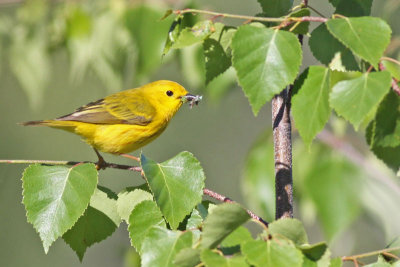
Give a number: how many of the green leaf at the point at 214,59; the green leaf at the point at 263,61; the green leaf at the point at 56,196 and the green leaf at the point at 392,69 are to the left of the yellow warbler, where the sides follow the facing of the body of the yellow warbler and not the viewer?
0

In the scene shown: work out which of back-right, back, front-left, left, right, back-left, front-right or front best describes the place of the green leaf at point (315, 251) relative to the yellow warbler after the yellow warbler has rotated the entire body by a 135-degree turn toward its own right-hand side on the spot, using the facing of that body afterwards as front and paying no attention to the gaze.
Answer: back-left

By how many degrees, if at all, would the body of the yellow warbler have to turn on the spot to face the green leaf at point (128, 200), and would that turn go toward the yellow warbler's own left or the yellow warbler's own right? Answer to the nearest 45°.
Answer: approximately 90° to the yellow warbler's own right

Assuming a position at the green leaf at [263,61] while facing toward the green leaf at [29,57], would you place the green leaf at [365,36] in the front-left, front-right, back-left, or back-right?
back-right

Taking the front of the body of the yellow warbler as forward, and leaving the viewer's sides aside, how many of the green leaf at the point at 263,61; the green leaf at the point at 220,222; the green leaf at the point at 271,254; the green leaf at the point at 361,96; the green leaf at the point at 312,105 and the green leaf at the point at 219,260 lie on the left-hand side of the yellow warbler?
0

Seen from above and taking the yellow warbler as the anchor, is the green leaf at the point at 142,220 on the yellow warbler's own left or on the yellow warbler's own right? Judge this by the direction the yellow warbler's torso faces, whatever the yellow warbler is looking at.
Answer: on the yellow warbler's own right

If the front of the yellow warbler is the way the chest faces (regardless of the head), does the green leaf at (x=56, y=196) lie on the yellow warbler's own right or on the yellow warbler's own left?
on the yellow warbler's own right

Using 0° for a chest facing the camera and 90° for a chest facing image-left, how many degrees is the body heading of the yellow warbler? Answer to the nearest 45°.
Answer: approximately 270°
